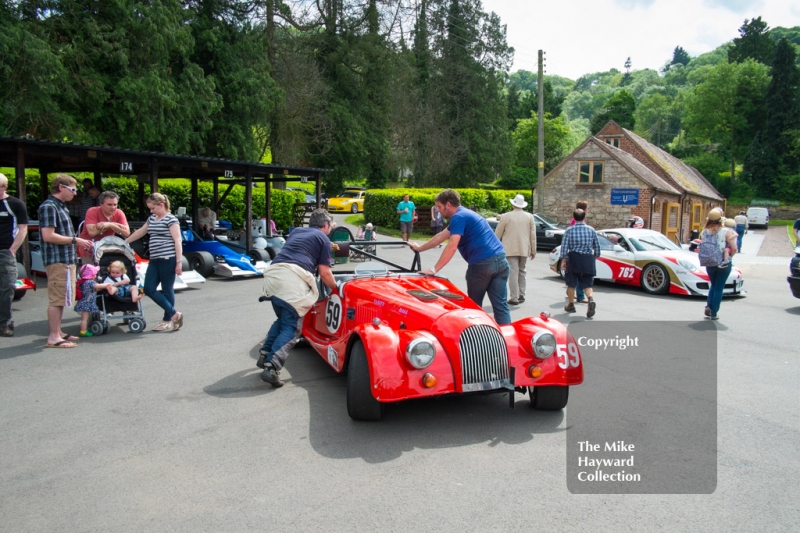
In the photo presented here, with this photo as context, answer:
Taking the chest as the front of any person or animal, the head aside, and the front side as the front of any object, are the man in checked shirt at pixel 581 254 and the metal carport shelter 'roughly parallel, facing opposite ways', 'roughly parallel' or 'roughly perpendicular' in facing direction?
roughly perpendicular

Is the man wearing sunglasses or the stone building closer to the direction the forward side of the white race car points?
the man wearing sunglasses

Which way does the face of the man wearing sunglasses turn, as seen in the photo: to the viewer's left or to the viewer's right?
to the viewer's right

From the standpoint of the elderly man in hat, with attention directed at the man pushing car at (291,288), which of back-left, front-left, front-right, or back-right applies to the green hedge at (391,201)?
back-right

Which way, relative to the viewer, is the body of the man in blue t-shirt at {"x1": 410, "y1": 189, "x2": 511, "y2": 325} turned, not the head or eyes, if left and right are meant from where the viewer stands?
facing to the left of the viewer

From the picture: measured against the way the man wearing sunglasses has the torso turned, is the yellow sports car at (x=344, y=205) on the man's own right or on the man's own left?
on the man's own left

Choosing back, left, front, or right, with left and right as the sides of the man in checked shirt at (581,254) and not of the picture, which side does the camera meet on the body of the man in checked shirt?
back
